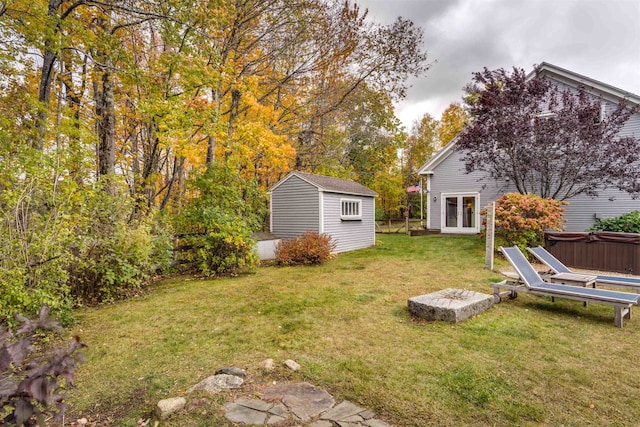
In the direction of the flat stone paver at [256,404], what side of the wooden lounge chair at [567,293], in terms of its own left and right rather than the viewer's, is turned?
right

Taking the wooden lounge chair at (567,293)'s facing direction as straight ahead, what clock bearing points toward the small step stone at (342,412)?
The small step stone is roughly at 2 o'clock from the wooden lounge chair.

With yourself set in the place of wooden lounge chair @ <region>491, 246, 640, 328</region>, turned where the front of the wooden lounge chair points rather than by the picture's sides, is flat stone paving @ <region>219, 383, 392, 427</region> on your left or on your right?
on your right

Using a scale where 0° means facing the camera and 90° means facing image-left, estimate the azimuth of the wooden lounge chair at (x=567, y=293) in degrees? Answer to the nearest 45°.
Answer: approximately 315°

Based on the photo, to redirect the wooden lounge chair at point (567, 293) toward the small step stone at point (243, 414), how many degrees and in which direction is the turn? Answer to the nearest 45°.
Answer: approximately 90° to its right

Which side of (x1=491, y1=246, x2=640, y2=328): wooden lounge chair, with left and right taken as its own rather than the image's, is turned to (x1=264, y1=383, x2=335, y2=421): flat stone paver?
right

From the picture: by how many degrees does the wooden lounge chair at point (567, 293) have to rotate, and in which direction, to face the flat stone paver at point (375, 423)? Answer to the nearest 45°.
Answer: approximately 45° to its right

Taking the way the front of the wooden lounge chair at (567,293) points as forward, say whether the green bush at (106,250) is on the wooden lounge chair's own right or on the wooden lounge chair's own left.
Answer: on the wooden lounge chair's own right

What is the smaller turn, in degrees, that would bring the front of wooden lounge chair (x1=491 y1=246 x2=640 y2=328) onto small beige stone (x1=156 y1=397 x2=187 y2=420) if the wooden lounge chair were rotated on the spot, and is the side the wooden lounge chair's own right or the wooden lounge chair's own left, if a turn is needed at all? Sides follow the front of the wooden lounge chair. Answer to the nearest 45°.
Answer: approximately 90° to the wooden lounge chair's own right

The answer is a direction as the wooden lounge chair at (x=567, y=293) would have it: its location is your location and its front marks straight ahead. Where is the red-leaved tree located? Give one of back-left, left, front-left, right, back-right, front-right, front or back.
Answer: back-left

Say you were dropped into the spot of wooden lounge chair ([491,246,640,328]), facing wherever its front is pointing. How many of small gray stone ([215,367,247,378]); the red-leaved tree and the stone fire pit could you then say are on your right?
2
